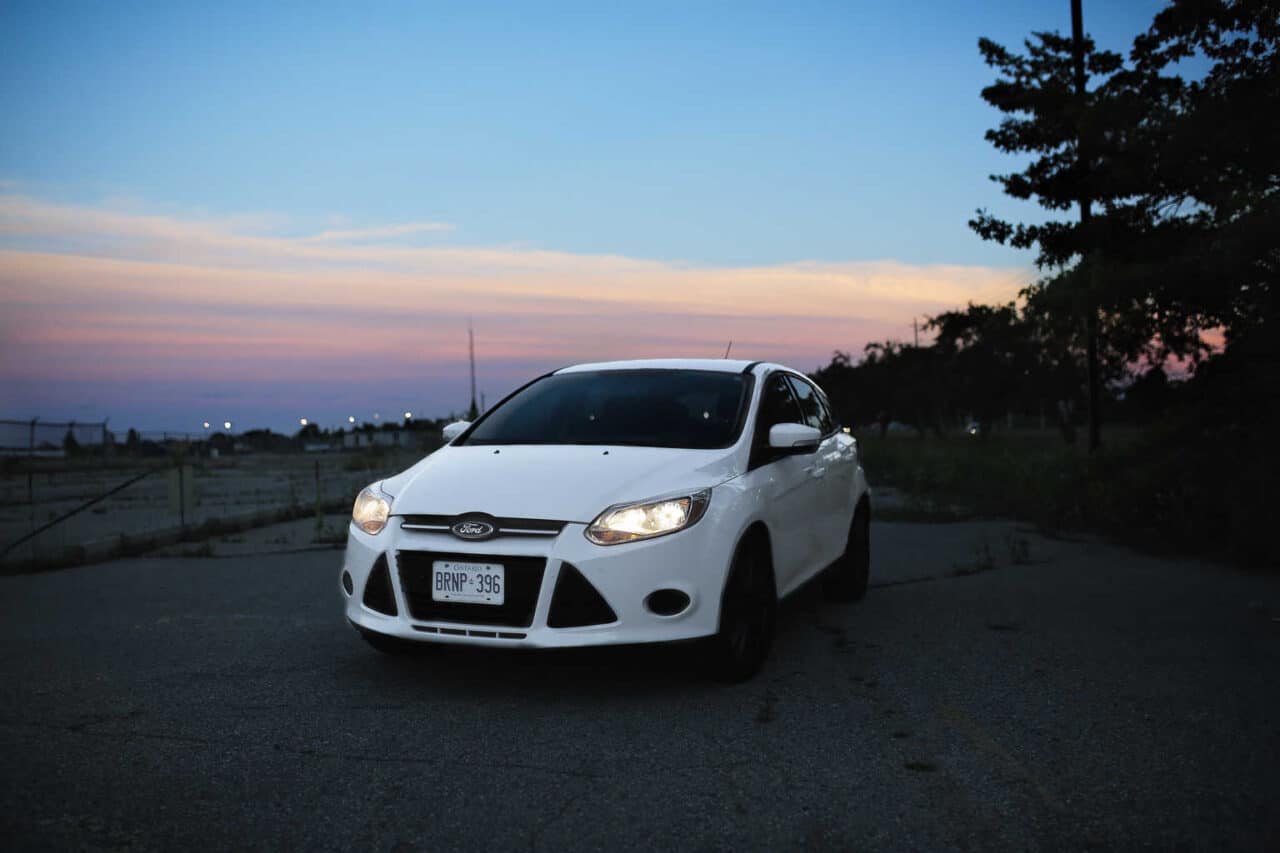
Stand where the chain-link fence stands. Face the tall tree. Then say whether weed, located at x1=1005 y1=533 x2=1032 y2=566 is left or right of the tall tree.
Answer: right

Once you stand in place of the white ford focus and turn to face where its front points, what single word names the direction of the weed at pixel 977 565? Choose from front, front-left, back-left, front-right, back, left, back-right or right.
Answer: back

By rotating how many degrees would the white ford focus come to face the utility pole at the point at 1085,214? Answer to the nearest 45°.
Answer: approximately 180°

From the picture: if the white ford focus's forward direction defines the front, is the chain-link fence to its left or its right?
on its right

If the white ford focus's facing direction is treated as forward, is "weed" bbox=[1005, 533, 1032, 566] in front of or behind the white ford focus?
behind

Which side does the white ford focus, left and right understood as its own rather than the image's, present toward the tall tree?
back

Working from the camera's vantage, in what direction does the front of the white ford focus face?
facing the viewer and to the left of the viewer

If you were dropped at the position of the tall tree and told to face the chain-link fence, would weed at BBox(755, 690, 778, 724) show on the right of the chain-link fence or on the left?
left
